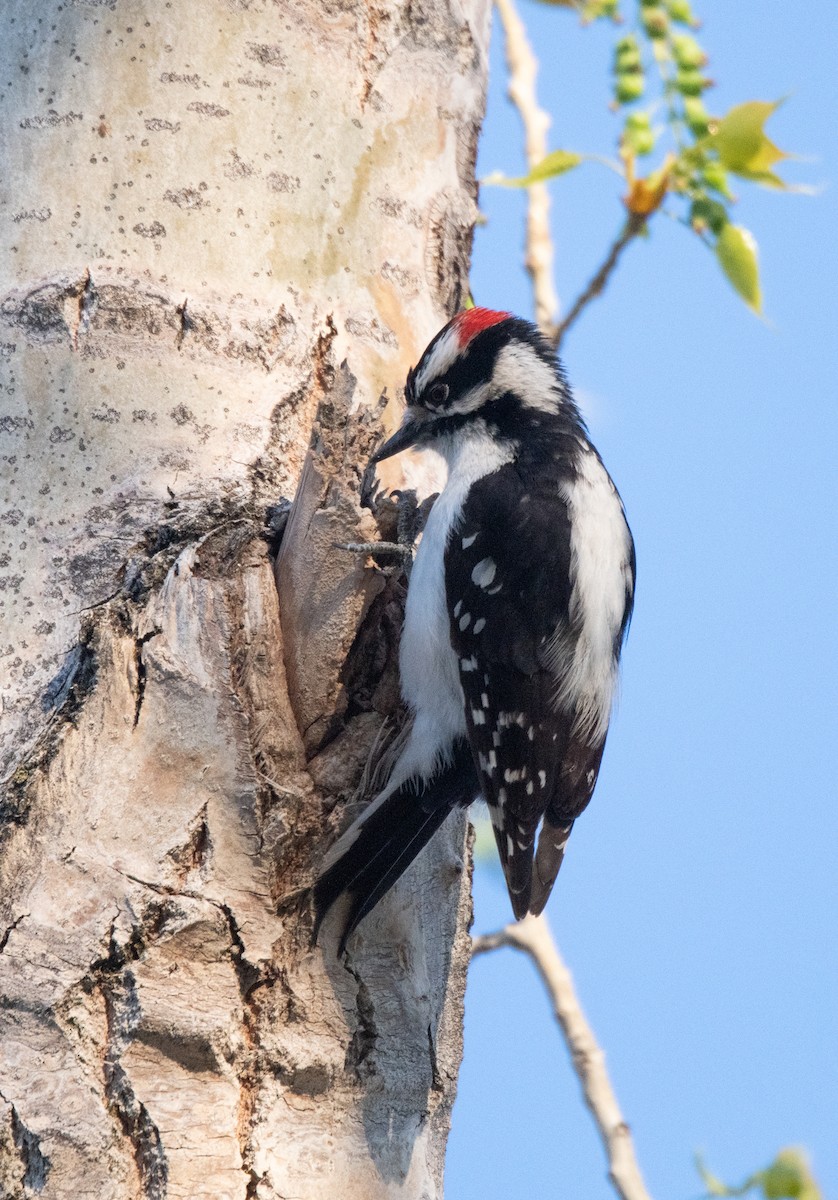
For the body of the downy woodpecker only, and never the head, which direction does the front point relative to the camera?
to the viewer's left

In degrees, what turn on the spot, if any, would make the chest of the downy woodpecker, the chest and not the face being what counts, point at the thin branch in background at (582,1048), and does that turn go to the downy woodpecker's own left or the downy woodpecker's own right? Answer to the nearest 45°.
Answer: approximately 90° to the downy woodpecker's own right
